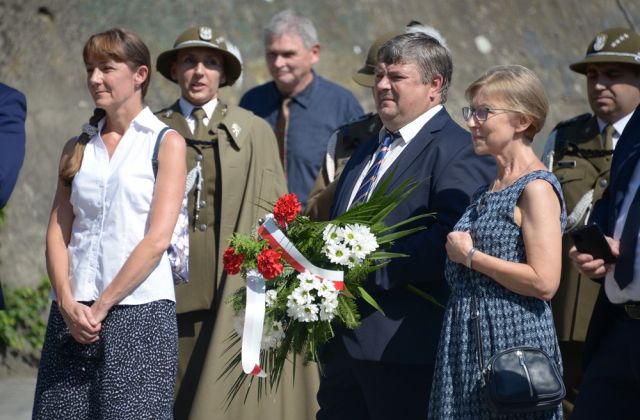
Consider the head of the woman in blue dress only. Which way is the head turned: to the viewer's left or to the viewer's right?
to the viewer's left

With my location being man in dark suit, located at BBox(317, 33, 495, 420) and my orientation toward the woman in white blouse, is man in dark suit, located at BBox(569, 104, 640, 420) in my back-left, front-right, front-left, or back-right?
back-left

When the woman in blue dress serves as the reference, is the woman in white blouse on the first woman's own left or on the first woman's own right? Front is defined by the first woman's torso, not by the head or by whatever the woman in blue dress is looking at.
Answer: on the first woman's own right

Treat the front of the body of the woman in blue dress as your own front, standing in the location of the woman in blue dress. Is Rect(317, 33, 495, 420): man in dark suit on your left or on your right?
on your right

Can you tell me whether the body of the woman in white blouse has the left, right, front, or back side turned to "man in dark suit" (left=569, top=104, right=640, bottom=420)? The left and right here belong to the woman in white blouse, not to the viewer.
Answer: left

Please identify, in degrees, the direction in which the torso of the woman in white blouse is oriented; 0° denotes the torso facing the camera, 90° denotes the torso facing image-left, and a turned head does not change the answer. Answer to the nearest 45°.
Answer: approximately 45°

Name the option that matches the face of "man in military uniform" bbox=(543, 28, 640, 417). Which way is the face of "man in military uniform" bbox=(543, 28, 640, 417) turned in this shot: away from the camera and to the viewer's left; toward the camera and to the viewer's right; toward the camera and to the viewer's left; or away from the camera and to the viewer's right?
toward the camera and to the viewer's left

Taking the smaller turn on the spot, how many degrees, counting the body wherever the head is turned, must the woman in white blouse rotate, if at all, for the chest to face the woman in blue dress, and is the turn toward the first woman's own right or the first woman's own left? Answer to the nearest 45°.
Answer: approximately 90° to the first woman's own left

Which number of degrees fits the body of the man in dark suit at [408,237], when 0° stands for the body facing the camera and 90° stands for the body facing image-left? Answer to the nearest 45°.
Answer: approximately 45°

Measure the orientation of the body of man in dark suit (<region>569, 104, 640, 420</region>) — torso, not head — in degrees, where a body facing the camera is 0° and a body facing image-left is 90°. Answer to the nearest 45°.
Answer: approximately 45°

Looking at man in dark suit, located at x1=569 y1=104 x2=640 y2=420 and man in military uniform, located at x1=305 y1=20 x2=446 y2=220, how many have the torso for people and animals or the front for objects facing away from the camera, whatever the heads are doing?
0
